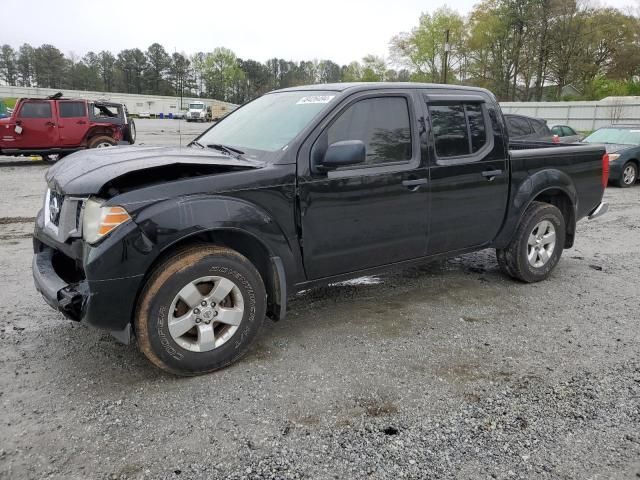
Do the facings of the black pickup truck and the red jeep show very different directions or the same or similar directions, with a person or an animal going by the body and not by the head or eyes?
same or similar directions

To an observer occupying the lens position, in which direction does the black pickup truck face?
facing the viewer and to the left of the viewer

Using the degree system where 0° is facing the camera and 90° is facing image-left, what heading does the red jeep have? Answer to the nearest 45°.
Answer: approximately 90°

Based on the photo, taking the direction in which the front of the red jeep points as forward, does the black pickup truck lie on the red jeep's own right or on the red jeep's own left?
on the red jeep's own left

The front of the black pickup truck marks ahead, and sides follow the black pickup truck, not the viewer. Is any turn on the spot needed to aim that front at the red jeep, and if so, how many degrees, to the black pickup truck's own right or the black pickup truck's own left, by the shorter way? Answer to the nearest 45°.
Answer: approximately 90° to the black pickup truck's own right

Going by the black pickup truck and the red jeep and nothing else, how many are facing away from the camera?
0
